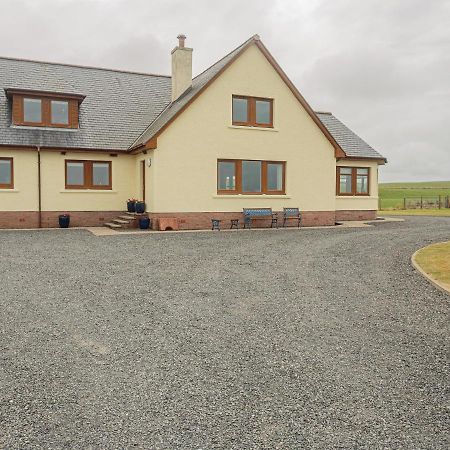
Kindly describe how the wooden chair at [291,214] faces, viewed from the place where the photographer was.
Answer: facing the viewer

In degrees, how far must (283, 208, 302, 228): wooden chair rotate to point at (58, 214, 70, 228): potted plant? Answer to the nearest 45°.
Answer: approximately 90° to its right

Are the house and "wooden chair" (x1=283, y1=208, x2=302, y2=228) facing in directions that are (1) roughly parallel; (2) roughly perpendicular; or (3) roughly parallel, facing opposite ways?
roughly parallel

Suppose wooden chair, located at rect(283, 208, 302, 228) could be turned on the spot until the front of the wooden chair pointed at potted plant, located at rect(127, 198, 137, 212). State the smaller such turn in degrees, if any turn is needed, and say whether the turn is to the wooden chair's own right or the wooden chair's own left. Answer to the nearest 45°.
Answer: approximately 90° to the wooden chair's own right

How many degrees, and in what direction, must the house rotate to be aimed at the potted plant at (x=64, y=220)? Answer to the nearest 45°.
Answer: approximately 90° to its right

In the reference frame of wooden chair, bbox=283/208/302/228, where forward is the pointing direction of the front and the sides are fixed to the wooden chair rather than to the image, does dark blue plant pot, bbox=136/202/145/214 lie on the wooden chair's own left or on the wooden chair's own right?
on the wooden chair's own right
